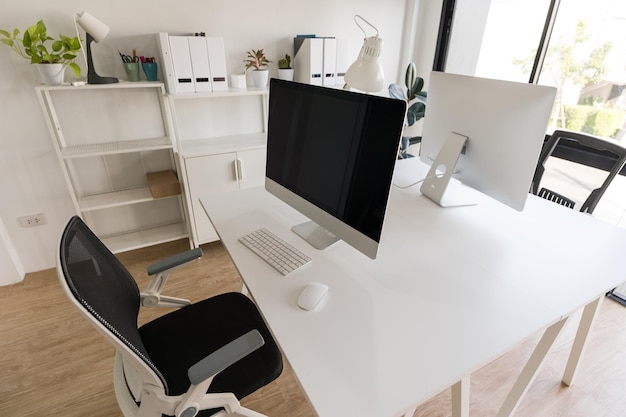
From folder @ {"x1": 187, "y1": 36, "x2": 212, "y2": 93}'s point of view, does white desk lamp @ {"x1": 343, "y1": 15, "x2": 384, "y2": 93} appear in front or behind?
in front

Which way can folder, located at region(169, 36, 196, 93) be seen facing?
toward the camera

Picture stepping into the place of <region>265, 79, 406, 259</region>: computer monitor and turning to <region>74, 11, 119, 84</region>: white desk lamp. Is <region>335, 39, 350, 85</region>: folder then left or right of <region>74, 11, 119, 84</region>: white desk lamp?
right

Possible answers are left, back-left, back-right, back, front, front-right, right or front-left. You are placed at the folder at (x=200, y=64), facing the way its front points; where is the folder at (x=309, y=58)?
left

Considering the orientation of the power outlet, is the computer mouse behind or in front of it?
in front

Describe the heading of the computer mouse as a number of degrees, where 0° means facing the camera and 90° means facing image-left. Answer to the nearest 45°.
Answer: approximately 225°

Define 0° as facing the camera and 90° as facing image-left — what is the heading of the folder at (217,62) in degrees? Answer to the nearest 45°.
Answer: approximately 0°

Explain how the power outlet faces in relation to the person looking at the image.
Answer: facing the viewer

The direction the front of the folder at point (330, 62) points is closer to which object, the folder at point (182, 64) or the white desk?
the white desk

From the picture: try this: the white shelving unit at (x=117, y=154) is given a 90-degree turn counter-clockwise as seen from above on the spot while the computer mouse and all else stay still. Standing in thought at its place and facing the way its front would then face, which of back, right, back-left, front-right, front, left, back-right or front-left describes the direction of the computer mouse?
right

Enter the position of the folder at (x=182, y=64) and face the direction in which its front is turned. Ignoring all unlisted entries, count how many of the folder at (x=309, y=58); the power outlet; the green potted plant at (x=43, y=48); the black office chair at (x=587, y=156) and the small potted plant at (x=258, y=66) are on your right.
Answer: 2

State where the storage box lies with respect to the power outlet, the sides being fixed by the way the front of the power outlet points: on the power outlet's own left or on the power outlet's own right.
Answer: on the power outlet's own left

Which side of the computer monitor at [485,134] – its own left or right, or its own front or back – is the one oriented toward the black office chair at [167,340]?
back

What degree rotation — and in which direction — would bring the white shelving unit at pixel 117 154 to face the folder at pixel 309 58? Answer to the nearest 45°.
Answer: approximately 90° to its left

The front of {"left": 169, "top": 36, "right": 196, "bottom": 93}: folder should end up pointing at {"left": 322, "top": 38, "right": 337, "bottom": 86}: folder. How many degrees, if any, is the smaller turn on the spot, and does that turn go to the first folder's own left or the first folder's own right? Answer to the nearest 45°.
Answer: approximately 90° to the first folder's own left
